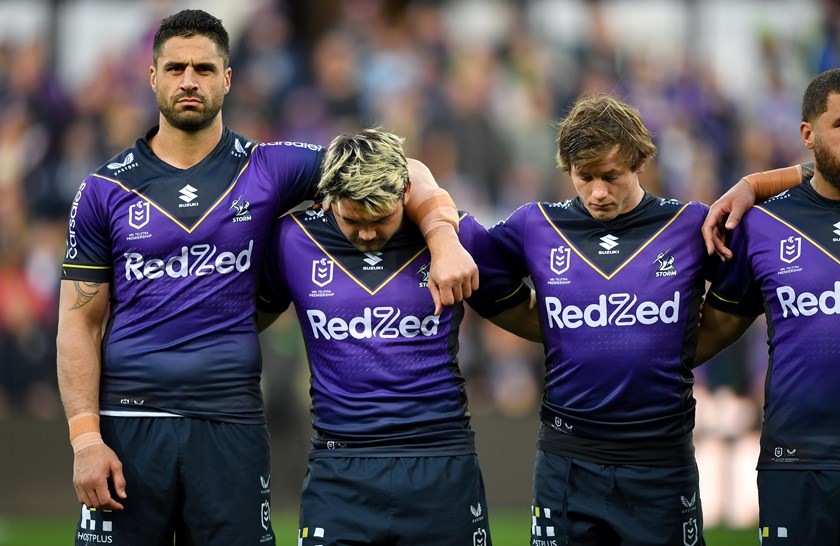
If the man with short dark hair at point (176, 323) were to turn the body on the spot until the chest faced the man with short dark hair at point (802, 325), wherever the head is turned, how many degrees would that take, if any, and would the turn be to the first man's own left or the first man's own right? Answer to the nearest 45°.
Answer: approximately 90° to the first man's own left

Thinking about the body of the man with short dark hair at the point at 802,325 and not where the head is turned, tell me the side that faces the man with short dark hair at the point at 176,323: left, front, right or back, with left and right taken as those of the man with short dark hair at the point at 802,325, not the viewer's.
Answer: right

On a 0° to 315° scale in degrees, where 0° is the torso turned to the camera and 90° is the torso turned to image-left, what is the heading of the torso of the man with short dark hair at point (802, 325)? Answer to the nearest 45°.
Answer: approximately 0°

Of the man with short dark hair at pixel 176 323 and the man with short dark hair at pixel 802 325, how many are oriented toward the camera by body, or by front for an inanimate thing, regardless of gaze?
2

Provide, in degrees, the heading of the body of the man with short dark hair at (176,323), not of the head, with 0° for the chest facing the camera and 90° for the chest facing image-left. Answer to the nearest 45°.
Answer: approximately 0°
